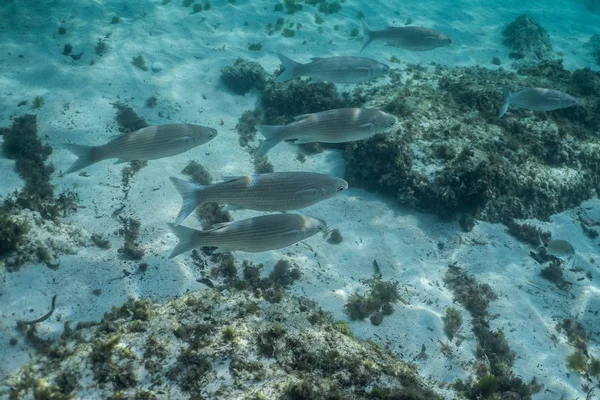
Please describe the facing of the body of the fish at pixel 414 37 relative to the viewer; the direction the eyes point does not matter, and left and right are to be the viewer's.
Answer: facing to the right of the viewer

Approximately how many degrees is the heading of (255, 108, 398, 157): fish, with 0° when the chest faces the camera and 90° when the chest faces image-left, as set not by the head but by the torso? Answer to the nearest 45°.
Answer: approximately 270°

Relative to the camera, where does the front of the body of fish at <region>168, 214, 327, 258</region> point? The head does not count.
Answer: to the viewer's right

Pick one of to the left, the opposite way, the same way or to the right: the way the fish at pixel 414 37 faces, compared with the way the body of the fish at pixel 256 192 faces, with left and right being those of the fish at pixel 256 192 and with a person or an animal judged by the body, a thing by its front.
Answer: the same way

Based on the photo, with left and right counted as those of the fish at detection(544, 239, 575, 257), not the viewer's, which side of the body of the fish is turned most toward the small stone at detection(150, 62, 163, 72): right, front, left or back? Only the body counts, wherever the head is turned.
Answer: back

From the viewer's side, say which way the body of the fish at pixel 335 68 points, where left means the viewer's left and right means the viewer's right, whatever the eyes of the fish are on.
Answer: facing to the right of the viewer

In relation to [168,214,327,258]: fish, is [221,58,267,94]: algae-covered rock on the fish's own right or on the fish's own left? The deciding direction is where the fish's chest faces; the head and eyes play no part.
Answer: on the fish's own left

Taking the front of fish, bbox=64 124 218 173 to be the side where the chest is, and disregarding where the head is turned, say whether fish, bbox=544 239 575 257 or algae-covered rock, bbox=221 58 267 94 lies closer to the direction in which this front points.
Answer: the fish

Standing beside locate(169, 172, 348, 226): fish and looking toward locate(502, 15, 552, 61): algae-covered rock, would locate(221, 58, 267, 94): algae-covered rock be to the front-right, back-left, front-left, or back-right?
front-left

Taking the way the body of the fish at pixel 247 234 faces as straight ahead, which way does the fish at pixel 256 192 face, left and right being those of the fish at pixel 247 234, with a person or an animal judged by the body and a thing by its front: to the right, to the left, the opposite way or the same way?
the same way

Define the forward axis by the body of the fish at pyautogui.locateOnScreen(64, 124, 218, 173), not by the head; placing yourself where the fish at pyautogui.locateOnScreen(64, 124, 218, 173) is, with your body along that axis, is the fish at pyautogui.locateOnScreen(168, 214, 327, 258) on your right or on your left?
on your right

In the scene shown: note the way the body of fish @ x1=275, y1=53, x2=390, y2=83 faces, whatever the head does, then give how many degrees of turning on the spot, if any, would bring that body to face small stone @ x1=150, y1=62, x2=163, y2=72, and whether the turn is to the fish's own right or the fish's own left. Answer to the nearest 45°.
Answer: approximately 135° to the fish's own left

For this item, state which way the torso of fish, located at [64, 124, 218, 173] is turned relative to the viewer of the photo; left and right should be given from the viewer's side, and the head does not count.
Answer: facing to the right of the viewer

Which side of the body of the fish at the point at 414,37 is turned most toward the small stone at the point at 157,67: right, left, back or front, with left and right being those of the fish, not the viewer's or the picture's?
back
